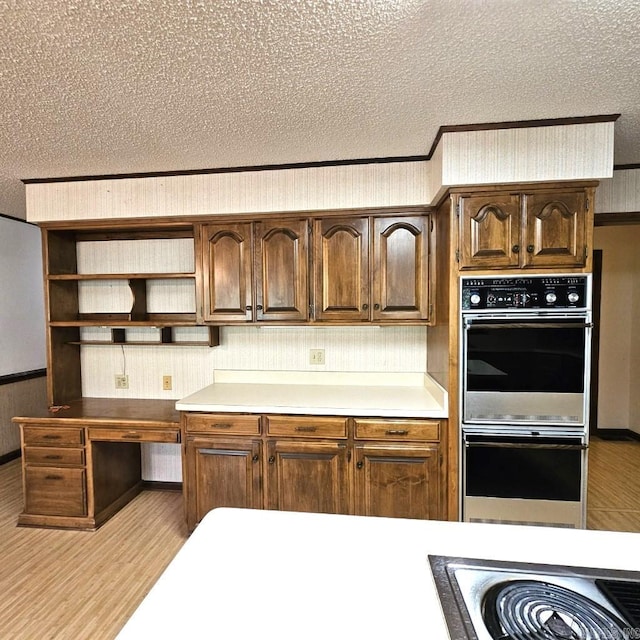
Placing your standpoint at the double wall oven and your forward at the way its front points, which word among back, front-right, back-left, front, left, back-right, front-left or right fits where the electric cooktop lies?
front

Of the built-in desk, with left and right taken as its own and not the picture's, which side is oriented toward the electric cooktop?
front

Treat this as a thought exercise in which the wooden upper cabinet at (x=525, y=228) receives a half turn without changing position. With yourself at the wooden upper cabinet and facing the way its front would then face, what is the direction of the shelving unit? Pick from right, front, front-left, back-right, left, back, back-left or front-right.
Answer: left

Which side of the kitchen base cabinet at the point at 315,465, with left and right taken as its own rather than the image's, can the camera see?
front

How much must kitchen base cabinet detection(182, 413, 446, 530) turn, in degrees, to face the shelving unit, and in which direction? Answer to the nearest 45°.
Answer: approximately 135° to its right

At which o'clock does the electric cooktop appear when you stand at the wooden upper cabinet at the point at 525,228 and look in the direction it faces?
The electric cooktop is roughly at 12 o'clock from the wooden upper cabinet.

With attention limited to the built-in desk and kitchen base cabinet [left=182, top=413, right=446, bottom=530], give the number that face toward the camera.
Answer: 2

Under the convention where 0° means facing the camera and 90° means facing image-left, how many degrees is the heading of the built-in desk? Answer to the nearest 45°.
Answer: approximately 0°

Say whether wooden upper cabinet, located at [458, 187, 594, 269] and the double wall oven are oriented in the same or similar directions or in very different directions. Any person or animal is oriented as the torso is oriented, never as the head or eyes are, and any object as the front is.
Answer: same or similar directions

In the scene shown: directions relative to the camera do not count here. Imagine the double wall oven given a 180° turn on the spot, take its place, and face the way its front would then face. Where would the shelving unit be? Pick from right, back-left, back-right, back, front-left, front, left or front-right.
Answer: left

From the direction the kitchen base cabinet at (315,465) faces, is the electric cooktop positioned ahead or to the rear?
ahead

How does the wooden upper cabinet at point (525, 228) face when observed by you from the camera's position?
facing the viewer

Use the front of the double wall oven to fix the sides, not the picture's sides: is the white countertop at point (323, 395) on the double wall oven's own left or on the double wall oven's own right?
on the double wall oven's own right
